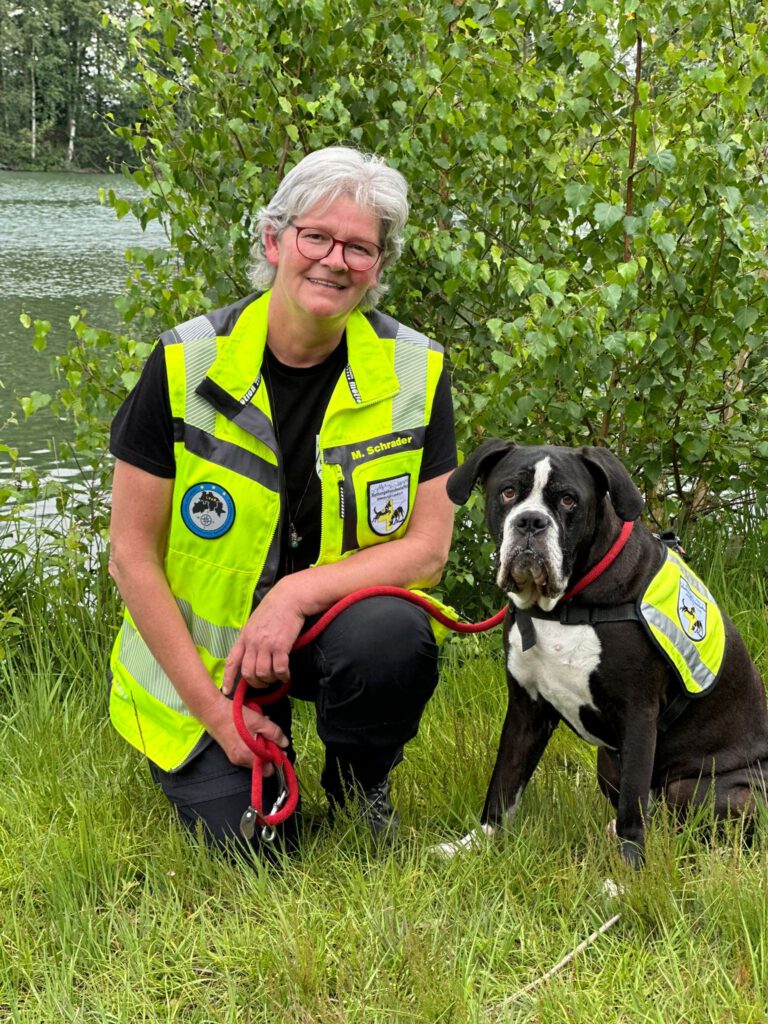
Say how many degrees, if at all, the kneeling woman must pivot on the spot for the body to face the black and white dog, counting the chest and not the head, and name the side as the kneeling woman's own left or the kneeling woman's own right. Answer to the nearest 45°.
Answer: approximately 90° to the kneeling woman's own left

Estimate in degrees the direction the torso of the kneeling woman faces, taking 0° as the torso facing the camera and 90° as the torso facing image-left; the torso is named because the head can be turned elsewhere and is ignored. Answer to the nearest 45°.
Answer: approximately 0°

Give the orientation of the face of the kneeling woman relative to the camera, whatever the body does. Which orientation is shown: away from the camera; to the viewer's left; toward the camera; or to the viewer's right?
toward the camera

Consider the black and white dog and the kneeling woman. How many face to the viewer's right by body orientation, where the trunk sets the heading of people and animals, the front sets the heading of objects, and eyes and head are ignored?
0

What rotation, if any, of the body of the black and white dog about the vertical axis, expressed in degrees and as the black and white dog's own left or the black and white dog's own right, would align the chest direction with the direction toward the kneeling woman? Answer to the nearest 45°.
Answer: approximately 45° to the black and white dog's own right
